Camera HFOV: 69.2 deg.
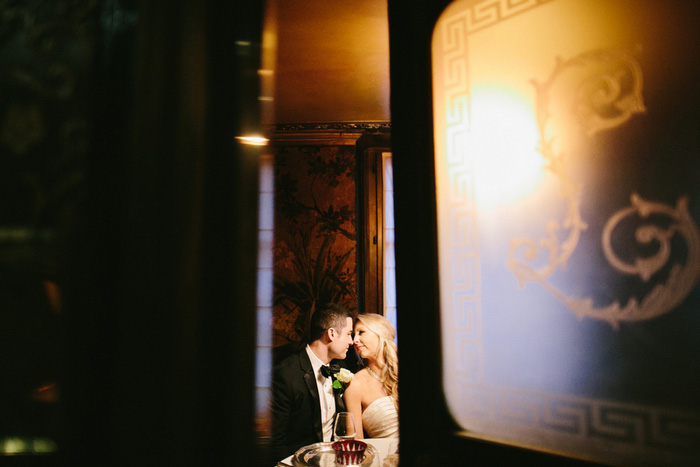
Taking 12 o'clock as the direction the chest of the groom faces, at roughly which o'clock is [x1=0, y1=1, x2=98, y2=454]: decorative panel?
The decorative panel is roughly at 2 o'clock from the groom.

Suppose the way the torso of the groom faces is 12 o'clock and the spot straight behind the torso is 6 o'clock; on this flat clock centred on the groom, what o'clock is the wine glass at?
The wine glass is roughly at 1 o'clock from the groom.

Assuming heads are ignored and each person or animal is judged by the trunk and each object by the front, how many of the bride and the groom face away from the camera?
0

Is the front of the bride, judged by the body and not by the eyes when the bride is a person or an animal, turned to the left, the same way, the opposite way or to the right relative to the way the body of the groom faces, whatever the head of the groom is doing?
to the right

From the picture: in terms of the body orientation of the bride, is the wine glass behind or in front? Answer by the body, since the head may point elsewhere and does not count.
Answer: in front

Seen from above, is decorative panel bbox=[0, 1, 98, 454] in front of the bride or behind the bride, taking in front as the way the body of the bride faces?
in front

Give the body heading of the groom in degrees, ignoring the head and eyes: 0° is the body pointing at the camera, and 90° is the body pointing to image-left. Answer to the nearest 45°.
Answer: approximately 315°

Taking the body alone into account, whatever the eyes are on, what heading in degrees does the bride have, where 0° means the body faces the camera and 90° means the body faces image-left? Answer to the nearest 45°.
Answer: approximately 45°

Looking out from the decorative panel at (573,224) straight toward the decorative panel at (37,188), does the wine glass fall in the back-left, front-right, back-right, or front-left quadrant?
front-right

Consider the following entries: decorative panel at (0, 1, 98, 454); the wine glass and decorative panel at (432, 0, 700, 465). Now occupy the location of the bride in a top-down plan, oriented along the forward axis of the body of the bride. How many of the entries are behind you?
0

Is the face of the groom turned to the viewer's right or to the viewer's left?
to the viewer's right
